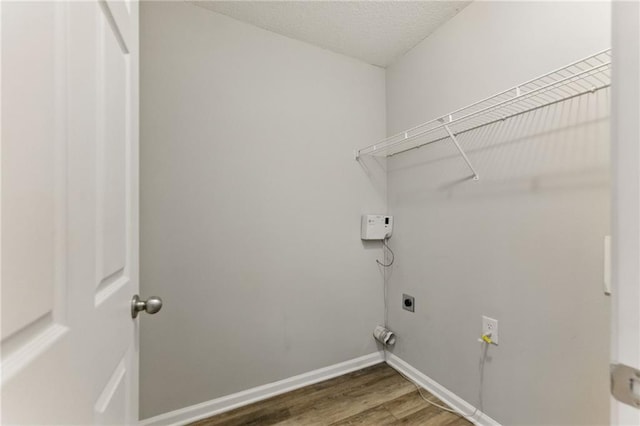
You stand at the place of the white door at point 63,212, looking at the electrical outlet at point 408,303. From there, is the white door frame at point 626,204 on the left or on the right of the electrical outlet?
right

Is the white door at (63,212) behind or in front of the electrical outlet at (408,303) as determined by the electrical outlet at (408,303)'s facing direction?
in front

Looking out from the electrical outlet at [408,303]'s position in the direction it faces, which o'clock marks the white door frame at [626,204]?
The white door frame is roughly at 10 o'clock from the electrical outlet.

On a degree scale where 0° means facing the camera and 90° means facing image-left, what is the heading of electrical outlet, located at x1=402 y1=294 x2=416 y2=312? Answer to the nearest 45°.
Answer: approximately 45°

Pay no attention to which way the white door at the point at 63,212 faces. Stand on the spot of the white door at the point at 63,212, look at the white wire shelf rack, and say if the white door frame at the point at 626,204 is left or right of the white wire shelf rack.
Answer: right
